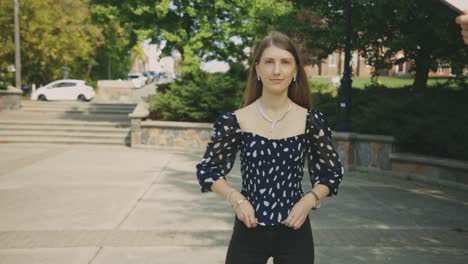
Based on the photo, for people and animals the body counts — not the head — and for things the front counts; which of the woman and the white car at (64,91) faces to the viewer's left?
the white car

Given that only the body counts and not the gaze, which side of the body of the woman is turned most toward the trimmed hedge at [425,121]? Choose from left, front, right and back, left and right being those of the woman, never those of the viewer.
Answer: back

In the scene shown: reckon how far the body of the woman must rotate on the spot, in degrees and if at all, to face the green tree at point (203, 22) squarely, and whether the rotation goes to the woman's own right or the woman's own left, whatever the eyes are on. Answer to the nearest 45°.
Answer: approximately 180°

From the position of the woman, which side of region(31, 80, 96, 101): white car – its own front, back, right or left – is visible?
left

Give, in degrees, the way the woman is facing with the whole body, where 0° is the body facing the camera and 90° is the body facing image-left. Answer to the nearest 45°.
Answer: approximately 0°

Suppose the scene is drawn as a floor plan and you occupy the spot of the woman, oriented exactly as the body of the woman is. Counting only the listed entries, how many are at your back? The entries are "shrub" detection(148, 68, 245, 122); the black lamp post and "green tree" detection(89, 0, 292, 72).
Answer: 3

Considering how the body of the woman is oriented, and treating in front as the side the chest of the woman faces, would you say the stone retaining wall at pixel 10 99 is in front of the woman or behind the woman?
behind

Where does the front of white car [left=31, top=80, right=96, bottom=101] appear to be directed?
to the viewer's left

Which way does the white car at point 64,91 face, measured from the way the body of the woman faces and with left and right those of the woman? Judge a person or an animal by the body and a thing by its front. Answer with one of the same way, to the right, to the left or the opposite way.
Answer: to the right
